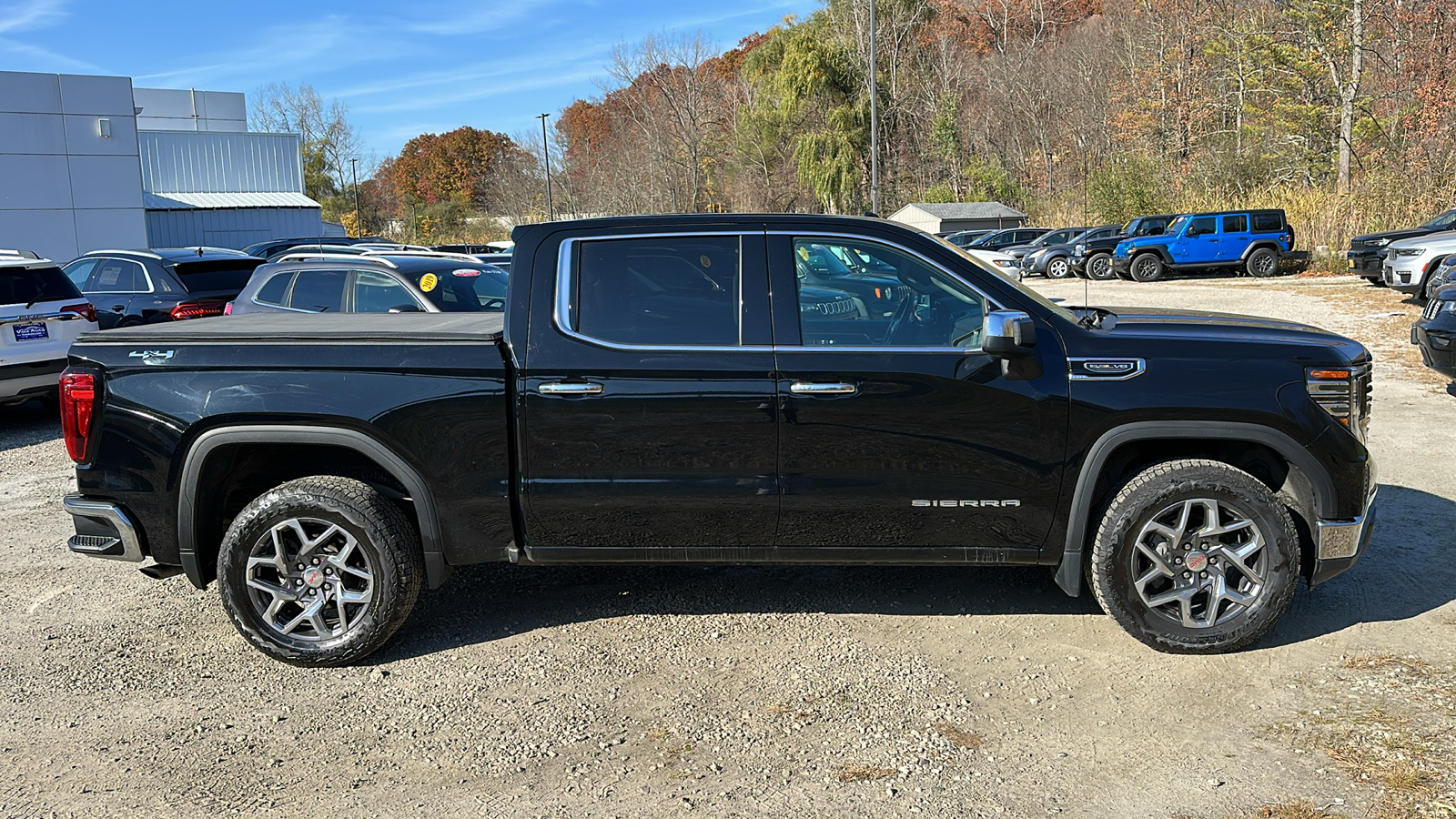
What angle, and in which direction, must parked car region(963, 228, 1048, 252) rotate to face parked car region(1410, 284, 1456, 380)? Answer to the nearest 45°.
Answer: approximately 45° to its left

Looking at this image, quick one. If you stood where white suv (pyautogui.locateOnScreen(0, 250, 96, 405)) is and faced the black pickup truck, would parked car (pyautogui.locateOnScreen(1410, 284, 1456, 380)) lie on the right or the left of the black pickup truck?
left

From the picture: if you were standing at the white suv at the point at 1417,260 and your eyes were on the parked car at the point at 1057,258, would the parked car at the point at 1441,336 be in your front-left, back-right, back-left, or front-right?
back-left

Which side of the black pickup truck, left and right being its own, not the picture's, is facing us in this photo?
right

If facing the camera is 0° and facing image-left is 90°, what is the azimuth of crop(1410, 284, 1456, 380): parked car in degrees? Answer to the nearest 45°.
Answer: approximately 45°

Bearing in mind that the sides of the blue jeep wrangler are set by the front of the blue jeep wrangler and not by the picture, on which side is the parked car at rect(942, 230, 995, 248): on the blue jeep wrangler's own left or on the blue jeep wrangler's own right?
on the blue jeep wrangler's own right

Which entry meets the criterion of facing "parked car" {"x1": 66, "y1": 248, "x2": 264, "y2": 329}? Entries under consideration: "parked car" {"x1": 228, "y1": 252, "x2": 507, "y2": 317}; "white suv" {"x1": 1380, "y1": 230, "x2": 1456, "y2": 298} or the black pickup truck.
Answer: the white suv

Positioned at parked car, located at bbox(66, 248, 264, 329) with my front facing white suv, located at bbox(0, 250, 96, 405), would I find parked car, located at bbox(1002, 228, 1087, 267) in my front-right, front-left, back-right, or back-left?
back-left

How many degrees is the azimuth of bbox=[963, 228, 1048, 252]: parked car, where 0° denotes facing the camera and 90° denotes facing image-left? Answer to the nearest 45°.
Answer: approximately 45°

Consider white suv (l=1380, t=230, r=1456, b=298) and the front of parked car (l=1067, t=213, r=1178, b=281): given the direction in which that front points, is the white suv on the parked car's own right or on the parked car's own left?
on the parked car's own left

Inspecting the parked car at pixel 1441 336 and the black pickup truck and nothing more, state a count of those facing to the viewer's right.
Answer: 1

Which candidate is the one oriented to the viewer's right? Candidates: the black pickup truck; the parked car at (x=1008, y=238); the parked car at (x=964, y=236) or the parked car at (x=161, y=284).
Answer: the black pickup truck
